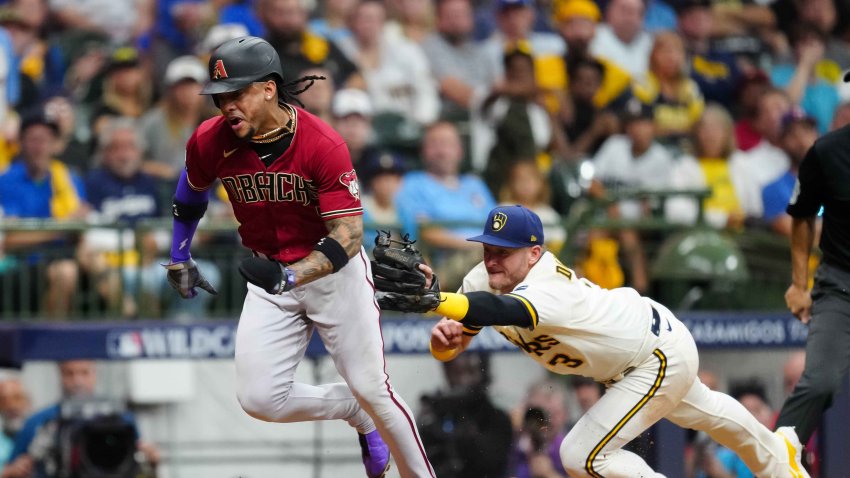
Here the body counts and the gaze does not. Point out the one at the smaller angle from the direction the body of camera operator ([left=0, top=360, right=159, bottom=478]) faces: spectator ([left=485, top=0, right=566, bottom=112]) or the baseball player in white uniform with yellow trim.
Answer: the baseball player in white uniform with yellow trim

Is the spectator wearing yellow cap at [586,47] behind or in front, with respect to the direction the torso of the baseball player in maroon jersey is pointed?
behind

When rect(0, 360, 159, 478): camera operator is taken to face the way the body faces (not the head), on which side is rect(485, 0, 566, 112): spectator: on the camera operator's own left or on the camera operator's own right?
on the camera operator's own left

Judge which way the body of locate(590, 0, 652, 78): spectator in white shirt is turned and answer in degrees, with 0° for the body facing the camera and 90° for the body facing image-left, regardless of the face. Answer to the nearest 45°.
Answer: approximately 0°

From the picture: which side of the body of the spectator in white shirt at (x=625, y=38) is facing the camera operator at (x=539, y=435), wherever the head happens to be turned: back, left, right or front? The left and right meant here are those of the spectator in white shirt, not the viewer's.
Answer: front

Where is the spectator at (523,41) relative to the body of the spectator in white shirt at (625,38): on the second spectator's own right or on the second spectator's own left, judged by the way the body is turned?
on the second spectator's own right

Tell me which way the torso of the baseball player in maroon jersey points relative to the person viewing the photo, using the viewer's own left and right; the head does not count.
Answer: facing the viewer and to the left of the viewer

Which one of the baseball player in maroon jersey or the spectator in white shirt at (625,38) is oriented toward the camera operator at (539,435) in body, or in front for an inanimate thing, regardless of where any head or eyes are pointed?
the spectator in white shirt

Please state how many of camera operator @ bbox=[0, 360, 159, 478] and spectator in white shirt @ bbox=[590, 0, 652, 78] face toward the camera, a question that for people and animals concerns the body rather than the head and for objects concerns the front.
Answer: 2

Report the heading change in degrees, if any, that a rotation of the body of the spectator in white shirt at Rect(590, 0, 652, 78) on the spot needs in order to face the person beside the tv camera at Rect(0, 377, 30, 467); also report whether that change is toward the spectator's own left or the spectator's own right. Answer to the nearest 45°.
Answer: approximately 45° to the spectator's own right
